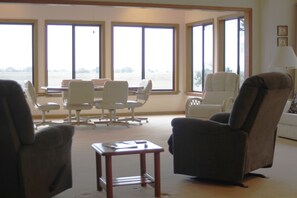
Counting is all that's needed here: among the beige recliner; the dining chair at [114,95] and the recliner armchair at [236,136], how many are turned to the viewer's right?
0

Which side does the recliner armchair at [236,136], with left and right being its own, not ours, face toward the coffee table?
left

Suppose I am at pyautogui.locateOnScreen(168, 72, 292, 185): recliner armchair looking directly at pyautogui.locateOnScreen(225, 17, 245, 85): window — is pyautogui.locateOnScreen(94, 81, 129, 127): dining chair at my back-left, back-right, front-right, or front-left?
front-left

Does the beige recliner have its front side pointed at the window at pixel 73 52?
no

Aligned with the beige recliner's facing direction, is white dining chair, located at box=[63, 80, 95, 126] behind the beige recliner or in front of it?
in front

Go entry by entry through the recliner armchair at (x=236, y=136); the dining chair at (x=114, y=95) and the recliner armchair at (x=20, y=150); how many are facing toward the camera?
0

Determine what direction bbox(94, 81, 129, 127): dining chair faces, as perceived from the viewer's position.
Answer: facing away from the viewer and to the left of the viewer

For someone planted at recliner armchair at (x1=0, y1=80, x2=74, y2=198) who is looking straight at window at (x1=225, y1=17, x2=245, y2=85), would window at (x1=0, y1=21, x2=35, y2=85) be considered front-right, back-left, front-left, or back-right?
front-left

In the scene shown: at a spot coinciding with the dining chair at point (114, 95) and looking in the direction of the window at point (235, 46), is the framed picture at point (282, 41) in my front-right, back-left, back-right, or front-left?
front-right

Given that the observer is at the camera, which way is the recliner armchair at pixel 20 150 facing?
facing away from the viewer and to the right of the viewer

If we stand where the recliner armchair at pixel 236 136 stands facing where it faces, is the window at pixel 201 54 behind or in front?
in front

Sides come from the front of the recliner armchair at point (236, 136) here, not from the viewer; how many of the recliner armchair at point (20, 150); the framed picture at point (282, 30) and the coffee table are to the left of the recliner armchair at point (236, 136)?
2

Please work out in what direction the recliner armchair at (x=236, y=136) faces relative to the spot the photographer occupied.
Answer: facing away from the viewer and to the left of the viewer
